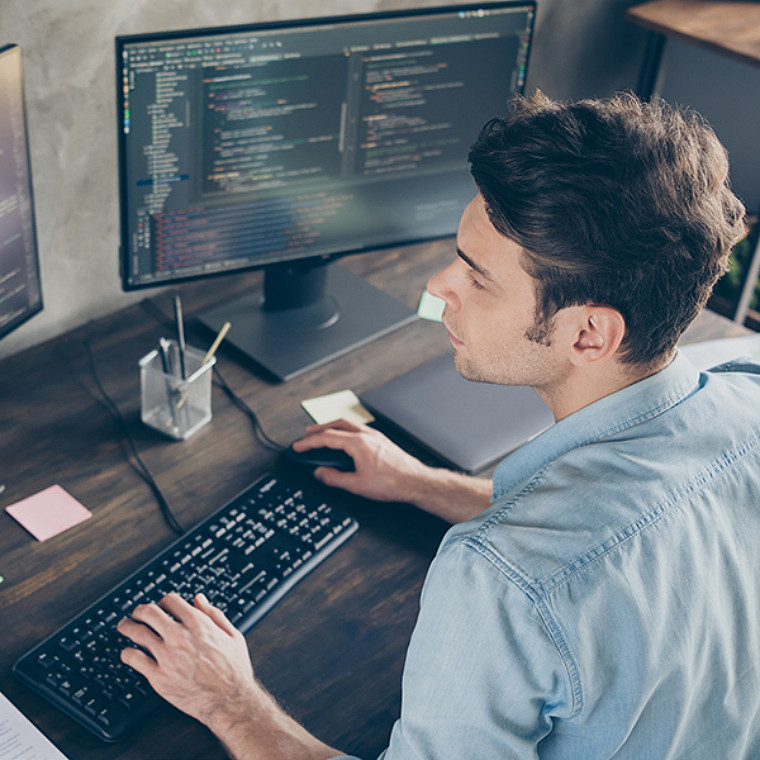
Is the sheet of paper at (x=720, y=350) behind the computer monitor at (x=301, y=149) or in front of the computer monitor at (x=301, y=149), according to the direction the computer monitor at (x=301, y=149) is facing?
in front

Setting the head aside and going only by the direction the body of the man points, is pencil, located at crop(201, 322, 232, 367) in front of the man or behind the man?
in front

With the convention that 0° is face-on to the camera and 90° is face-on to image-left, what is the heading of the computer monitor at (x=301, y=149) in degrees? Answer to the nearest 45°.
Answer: approximately 315°

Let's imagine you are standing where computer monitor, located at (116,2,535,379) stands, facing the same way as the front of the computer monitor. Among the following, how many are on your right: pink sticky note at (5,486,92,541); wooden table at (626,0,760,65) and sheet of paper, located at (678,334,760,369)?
1

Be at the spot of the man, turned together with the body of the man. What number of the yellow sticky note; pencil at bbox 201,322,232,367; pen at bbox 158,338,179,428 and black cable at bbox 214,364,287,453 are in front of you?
4

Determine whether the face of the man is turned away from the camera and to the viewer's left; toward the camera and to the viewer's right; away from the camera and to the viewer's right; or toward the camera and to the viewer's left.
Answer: away from the camera and to the viewer's left

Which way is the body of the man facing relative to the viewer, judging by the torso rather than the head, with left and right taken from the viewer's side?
facing away from the viewer and to the left of the viewer

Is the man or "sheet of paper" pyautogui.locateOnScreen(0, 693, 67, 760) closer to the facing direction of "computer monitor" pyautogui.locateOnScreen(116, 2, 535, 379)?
the man

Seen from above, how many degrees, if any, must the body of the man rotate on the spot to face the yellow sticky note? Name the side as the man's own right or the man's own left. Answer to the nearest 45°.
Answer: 0° — they already face it

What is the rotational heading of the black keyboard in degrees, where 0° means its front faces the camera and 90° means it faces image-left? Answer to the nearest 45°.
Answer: approximately 315°

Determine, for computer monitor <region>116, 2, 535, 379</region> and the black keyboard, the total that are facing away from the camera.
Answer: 0

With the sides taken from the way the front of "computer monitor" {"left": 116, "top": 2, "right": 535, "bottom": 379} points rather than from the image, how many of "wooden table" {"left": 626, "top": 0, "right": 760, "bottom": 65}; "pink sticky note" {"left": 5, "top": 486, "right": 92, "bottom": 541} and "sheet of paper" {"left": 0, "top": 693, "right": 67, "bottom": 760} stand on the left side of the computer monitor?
1
